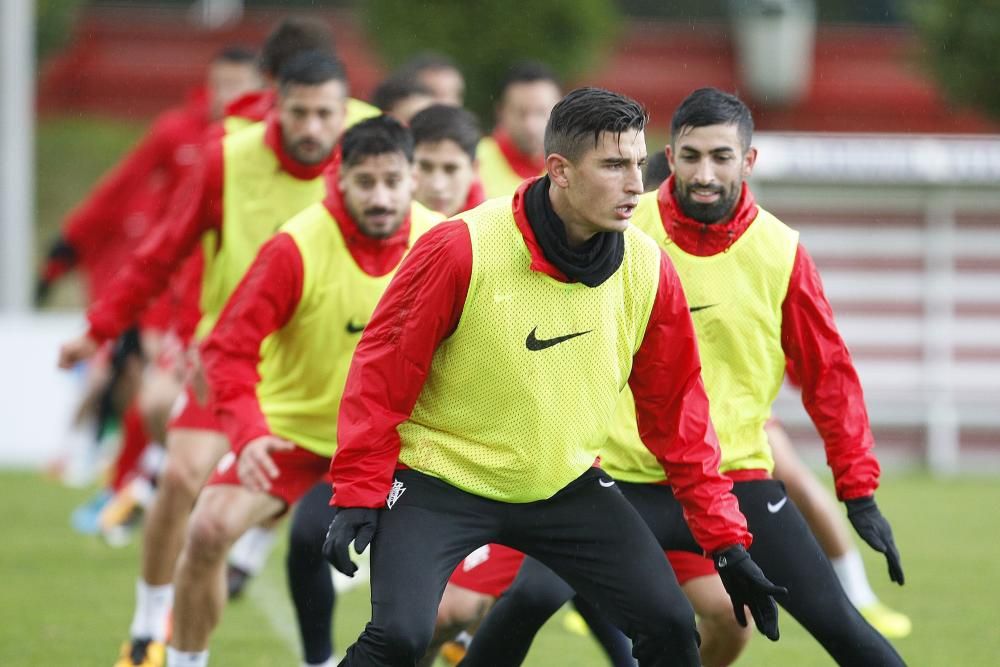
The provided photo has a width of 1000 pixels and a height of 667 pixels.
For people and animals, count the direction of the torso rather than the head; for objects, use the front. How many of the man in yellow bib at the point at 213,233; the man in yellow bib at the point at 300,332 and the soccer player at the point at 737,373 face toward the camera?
3

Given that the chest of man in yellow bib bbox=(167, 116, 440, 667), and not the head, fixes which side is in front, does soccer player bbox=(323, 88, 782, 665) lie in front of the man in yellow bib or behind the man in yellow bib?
in front

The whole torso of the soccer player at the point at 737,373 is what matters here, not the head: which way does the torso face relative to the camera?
toward the camera

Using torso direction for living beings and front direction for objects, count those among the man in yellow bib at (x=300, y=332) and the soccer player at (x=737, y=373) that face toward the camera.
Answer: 2

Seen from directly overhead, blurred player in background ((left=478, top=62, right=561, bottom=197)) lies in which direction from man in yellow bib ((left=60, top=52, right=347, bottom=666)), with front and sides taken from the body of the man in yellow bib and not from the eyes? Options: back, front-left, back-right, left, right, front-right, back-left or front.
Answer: back-left

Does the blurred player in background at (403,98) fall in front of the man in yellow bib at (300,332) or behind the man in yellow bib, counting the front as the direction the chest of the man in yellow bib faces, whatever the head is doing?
behind

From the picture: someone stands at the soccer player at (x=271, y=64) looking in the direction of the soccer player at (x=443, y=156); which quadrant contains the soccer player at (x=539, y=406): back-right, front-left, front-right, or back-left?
front-right

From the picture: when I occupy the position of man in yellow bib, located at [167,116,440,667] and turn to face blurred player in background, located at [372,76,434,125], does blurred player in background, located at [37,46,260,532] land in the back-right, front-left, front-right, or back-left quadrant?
front-left

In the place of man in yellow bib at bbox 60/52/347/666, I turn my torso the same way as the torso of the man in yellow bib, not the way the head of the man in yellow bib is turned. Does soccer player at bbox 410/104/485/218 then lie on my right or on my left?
on my left

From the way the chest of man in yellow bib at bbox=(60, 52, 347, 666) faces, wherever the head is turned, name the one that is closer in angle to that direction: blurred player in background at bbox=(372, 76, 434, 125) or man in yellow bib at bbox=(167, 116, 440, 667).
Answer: the man in yellow bib
